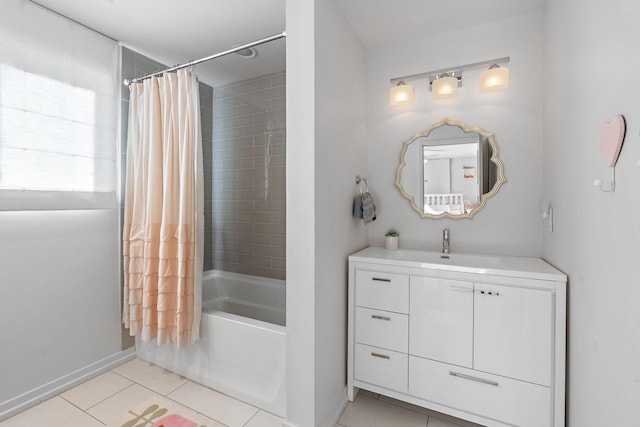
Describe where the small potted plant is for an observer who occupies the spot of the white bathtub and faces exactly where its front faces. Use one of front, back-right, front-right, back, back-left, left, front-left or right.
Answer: back-left

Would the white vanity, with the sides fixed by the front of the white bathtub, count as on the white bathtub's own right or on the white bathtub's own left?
on the white bathtub's own left

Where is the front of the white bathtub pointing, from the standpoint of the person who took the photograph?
facing the viewer and to the left of the viewer
